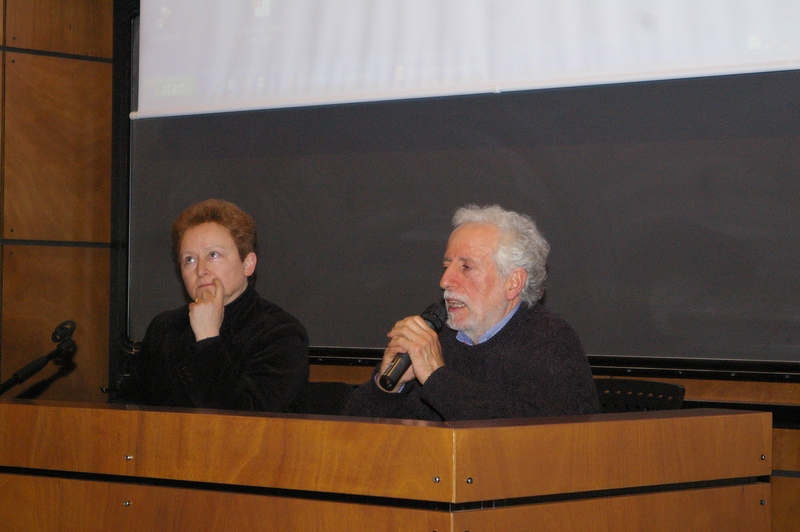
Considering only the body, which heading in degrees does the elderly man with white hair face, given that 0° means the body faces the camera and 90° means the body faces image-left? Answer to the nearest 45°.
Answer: approximately 45°

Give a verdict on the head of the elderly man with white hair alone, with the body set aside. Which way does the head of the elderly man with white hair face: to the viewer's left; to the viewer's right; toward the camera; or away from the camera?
to the viewer's left
